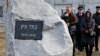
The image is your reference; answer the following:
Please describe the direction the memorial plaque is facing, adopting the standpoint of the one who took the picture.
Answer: facing the viewer

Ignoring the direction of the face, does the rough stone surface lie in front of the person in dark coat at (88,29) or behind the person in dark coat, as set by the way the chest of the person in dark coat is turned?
in front

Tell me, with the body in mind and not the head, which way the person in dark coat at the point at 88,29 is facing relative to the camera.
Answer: toward the camera
